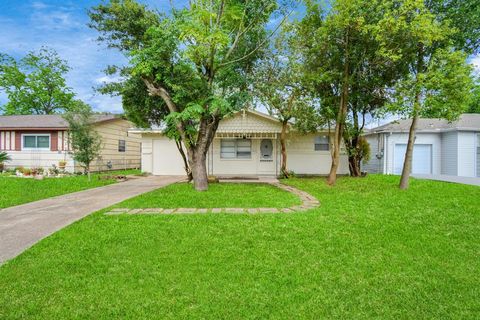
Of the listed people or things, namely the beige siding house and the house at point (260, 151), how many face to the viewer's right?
0

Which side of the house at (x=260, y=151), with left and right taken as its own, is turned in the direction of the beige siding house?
right

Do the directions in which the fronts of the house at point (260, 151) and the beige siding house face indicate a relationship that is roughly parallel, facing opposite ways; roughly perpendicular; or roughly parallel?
roughly parallel

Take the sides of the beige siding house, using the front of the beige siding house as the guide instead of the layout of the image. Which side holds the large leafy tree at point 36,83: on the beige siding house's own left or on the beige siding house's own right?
on the beige siding house's own right

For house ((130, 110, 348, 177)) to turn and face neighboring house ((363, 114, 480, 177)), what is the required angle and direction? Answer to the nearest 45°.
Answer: approximately 90° to its left

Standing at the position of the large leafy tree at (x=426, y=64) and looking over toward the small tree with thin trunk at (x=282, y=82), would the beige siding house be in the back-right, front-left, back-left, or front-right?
front-left

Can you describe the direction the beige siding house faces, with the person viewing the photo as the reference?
facing the viewer and to the left of the viewer

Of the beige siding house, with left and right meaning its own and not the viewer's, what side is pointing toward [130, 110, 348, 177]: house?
left

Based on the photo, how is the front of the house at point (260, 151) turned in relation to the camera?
facing the viewer

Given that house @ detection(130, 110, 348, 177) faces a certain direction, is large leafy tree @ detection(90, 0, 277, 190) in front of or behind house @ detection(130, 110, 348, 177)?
in front

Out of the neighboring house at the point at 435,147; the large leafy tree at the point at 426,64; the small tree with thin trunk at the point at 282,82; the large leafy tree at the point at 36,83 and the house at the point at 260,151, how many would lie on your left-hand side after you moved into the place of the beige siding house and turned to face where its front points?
4

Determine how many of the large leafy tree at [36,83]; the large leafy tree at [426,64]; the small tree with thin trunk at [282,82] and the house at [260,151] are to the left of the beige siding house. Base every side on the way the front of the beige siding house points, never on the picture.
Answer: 3

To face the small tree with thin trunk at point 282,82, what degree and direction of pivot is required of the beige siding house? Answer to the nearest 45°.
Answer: approximately 90° to its left

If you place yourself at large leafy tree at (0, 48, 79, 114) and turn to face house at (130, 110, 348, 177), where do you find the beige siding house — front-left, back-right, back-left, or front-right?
front-right

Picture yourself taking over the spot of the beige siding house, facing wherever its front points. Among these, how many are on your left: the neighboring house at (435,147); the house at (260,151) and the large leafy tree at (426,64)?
3
